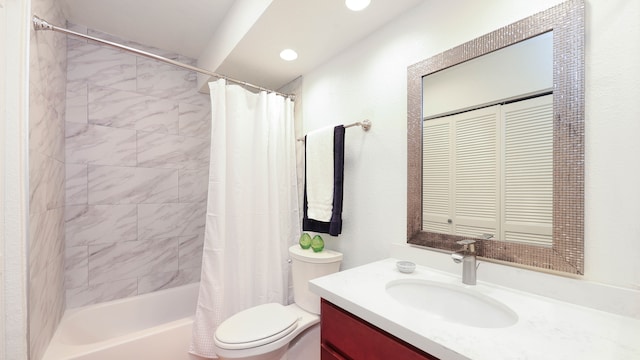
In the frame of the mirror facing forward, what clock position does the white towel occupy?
The white towel is roughly at 2 o'clock from the mirror.

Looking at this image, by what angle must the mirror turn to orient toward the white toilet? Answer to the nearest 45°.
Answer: approximately 45° to its right

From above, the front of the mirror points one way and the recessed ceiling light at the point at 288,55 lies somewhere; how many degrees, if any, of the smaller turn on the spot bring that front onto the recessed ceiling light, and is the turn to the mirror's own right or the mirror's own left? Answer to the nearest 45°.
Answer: approximately 45° to the mirror's own right

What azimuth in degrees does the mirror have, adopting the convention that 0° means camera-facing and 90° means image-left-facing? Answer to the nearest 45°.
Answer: approximately 45°

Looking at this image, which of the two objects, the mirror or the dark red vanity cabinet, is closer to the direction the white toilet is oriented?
the dark red vanity cabinet

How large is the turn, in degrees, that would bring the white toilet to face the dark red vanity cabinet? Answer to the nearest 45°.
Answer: approximately 45° to its left

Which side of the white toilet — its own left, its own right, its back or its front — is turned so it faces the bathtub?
right
